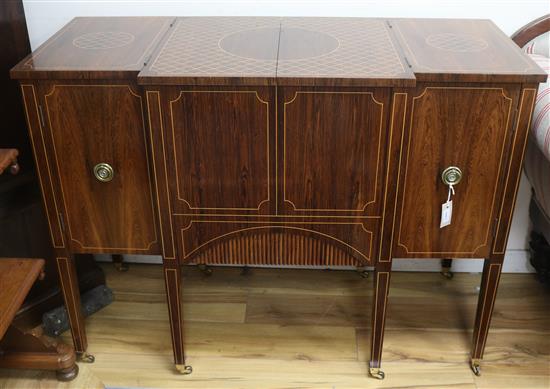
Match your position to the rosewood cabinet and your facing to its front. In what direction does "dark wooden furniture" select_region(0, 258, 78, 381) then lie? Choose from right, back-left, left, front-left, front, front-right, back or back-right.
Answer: right

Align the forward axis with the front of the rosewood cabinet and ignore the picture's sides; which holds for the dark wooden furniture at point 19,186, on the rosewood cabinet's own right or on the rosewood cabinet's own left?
on the rosewood cabinet's own right

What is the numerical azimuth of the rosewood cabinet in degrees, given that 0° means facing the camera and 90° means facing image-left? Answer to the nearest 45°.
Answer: approximately 0°
